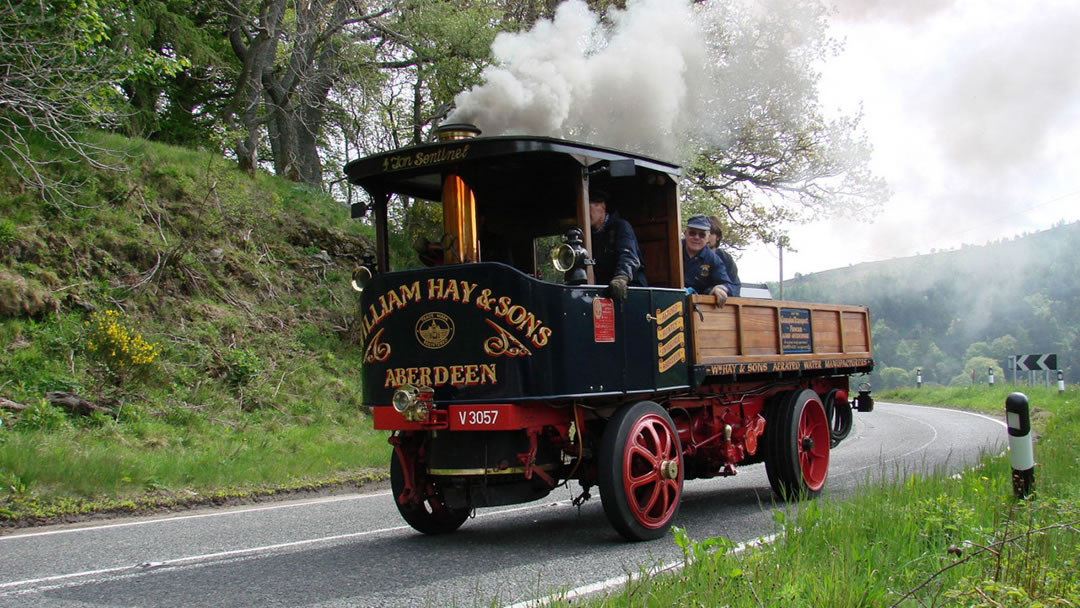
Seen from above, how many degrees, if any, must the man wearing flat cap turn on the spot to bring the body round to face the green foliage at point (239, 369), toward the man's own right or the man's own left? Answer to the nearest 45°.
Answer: approximately 90° to the man's own right

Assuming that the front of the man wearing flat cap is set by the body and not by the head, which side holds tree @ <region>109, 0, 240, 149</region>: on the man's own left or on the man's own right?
on the man's own right

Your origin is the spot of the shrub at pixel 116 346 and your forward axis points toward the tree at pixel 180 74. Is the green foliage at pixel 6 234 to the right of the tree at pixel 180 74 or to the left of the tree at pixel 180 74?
left

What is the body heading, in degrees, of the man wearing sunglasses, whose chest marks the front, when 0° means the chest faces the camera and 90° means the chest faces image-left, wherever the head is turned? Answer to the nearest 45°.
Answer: approximately 45°

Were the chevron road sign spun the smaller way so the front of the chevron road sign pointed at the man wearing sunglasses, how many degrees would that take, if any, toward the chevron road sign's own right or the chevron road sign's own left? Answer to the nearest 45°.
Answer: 0° — it already faces them

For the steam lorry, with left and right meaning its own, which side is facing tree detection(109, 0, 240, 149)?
right
